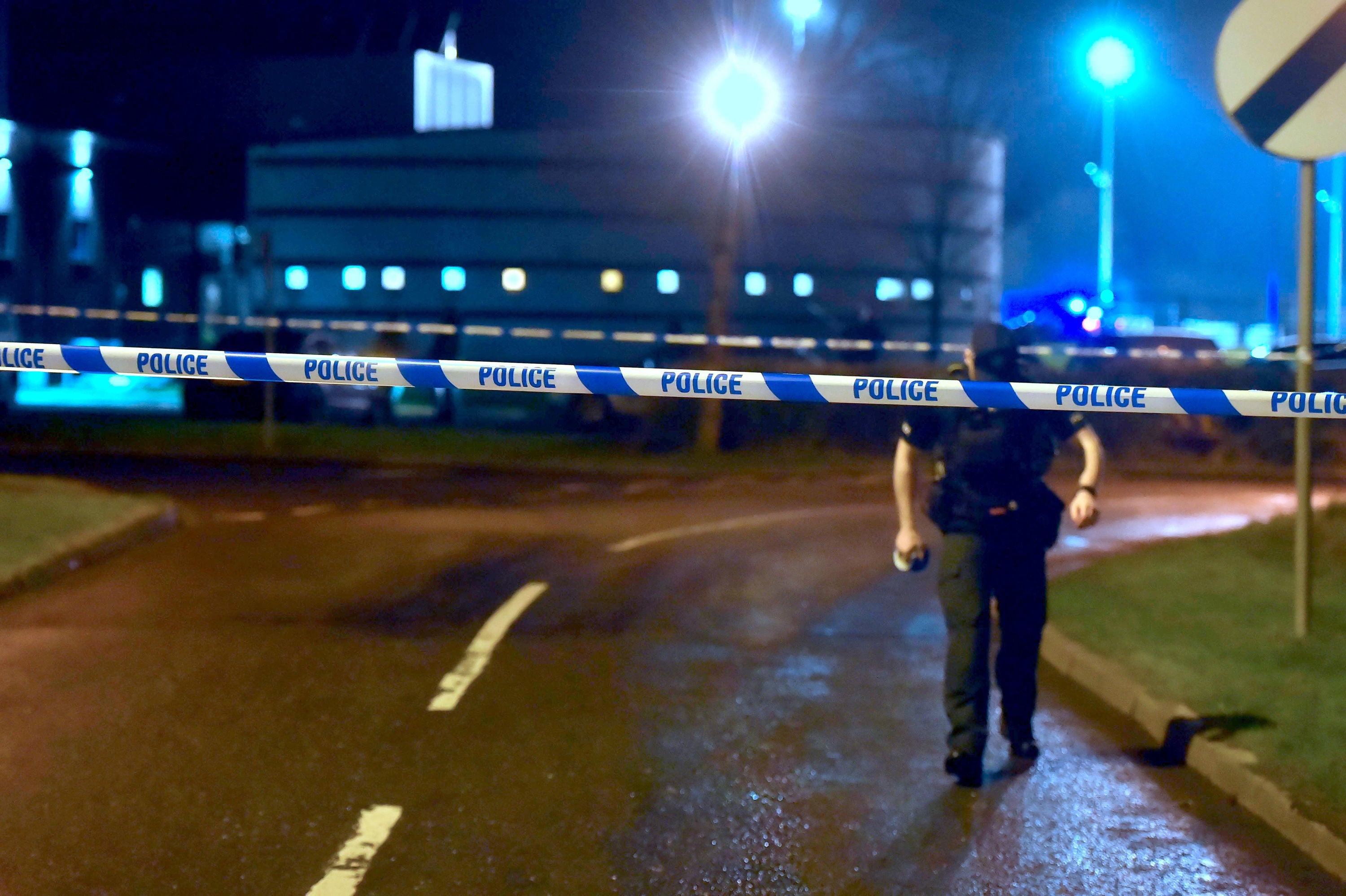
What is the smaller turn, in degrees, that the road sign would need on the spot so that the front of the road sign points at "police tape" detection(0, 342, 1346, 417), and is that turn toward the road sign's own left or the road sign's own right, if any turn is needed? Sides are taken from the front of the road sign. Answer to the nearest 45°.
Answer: approximately 45° to the road sign's own right

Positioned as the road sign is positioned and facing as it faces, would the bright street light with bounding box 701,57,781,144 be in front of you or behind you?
behind

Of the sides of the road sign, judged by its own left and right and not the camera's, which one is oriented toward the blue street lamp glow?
back

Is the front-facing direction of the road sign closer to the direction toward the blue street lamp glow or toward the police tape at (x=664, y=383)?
the police tape

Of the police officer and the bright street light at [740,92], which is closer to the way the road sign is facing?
the police officer
